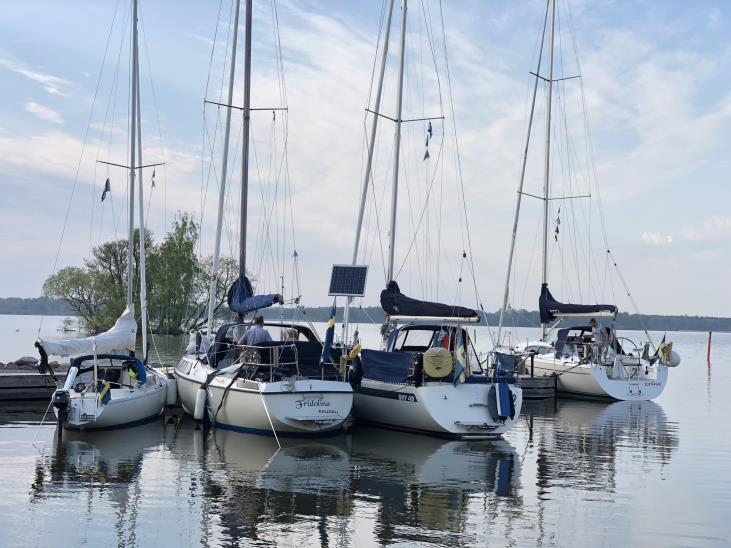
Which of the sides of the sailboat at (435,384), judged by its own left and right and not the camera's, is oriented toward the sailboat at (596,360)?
right

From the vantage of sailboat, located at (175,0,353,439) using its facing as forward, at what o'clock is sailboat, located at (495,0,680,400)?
sailboat, located at (495,0,680,400) is roughly at 3 o'clock from sailboat, located at (175,0,353,439).

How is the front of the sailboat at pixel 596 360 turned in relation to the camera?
facing away from the viewer and to the left of the viewer

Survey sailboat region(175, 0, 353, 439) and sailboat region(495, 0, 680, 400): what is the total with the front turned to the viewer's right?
0

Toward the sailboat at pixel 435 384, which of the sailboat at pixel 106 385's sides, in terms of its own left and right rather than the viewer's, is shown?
right

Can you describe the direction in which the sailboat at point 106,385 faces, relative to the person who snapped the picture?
facing away from the viewer and to the right of the viewer

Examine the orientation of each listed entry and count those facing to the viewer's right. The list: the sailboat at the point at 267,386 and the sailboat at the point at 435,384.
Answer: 0

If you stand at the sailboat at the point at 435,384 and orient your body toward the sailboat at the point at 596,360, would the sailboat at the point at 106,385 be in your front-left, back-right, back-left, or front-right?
back-left

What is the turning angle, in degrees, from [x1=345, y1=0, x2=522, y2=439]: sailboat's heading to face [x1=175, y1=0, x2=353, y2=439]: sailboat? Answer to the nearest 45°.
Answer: approximately 45° to its left

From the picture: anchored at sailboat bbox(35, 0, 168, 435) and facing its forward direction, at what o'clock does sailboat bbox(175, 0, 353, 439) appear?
sailboat bbox(175, 0, 353, 439) is roughly at 3 o'clock from sailboat bbox(35, 0, 168, 435).

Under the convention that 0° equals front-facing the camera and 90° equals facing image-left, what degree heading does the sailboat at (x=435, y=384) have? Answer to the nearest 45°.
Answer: approximately 135°

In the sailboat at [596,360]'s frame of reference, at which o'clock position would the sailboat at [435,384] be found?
the sailboat at [435,384] is roughly at 8 o'clock from the sailboat at [596,360].
